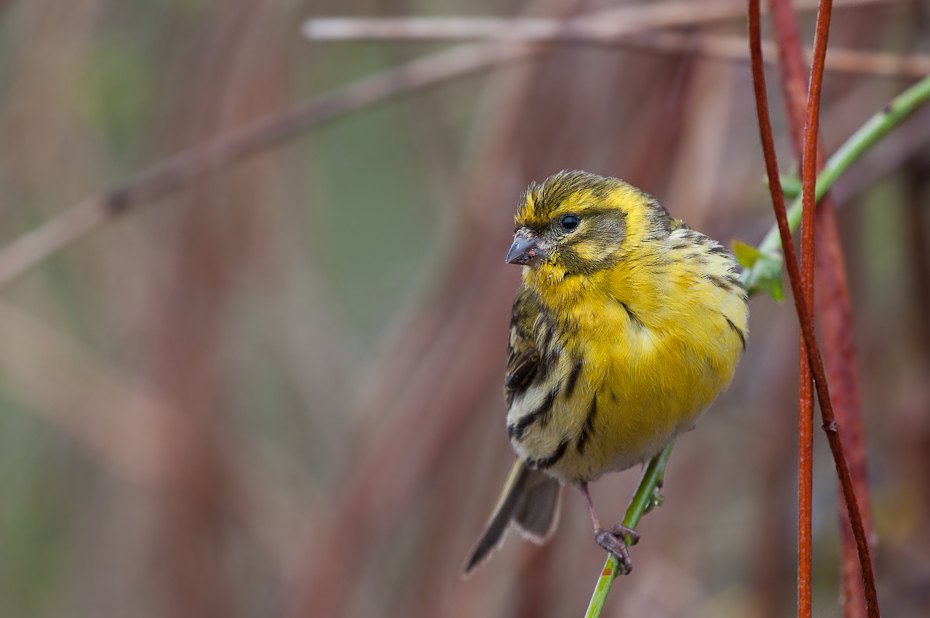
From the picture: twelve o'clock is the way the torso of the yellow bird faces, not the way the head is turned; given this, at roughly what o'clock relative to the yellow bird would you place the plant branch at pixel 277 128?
The plant branch is roughly at 5 o'clock from the yellow bird.

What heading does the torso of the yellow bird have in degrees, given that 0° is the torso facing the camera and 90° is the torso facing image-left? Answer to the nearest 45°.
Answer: approximately 315°
